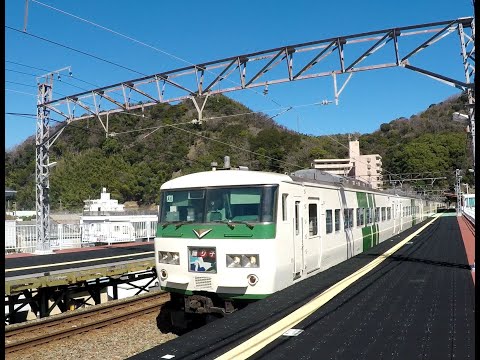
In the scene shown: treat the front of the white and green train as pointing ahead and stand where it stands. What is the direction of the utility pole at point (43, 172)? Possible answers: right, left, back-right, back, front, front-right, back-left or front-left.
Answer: right

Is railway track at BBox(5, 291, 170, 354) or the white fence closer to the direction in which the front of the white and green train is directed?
the railway track

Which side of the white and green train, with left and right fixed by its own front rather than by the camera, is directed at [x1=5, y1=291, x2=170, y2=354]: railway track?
front

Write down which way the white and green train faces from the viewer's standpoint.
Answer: facing the viewer and to the left of the viewer

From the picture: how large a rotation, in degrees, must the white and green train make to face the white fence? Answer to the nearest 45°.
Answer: approximately 90° to its right
